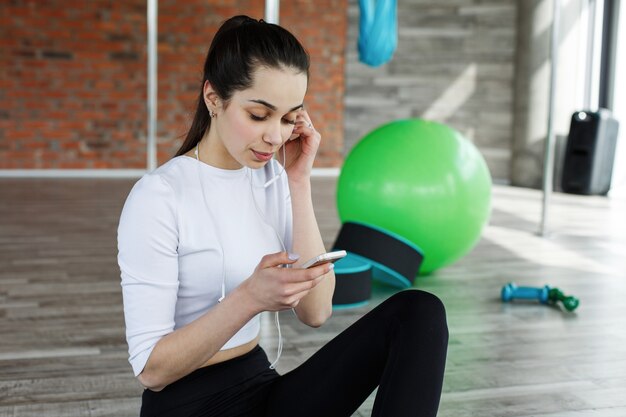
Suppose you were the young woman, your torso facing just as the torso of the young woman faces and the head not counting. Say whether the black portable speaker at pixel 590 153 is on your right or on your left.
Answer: on your left

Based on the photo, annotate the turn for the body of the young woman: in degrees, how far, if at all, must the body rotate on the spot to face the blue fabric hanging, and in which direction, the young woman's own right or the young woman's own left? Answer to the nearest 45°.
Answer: approximately 135° to the young woman's own left

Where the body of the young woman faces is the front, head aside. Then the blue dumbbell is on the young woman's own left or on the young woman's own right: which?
on the young woman's own left

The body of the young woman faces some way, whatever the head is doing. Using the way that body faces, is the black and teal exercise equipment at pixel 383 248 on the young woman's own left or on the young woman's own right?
on the young woman's own left

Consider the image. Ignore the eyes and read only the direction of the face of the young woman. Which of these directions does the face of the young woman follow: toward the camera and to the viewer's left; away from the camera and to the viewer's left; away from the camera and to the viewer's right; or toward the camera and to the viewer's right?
toward the camera and to the viewer's right

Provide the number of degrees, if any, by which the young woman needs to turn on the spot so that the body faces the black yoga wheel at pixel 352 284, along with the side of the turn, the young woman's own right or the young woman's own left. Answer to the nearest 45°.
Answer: approximately 135° to the young woman's own left

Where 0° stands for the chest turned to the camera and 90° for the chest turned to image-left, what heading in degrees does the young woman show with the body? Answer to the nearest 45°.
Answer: approximately 315°

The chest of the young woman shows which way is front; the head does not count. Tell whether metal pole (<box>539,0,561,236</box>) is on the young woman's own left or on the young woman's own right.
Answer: on the young woman's own left

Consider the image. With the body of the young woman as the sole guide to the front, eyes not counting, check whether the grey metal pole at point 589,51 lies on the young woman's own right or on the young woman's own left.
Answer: on the young woman's own left
